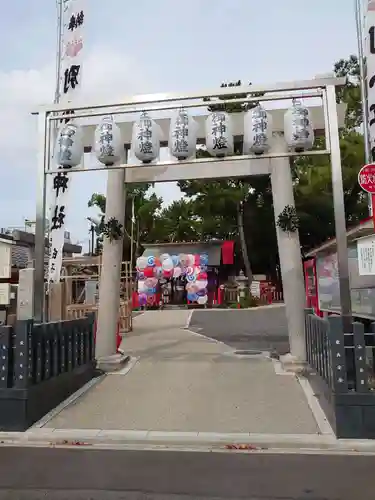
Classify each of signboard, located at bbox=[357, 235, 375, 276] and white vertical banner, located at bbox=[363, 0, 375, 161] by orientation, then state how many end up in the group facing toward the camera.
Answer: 2

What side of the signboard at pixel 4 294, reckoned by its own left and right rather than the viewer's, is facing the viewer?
front

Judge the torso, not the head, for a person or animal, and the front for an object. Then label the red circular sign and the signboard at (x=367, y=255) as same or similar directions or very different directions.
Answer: same or similar directions

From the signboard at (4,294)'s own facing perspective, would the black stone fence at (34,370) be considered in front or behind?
in front

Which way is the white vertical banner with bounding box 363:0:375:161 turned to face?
toward the camera

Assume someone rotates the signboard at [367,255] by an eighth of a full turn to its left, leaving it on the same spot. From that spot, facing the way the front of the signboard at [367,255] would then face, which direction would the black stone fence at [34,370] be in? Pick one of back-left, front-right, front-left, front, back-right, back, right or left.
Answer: right

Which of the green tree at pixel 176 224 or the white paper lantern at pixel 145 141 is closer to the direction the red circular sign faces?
the white paper lantern

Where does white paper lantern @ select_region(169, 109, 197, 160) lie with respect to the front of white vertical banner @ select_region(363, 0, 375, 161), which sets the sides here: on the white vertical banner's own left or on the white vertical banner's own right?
on the white vertical banner's own right

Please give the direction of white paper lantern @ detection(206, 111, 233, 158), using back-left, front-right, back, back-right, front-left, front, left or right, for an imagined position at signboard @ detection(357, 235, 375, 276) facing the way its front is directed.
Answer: front-right

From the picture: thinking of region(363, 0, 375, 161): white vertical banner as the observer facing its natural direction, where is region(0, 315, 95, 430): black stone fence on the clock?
The black stone fence is roughly at 2 o'clock from the white vertical banner.

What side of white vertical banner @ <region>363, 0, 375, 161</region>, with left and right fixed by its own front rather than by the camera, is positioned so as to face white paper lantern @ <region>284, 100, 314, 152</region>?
right

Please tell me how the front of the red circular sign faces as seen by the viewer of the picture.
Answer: facing the viewer

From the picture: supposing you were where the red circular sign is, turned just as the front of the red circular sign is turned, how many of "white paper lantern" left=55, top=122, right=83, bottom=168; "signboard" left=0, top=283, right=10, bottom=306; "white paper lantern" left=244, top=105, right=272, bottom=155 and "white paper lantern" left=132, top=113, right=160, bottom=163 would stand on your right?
4

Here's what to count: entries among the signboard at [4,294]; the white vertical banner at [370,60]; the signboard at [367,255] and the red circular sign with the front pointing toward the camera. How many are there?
4

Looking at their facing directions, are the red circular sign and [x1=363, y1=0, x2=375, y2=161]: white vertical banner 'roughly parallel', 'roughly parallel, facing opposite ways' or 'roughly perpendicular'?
roughly parallel
